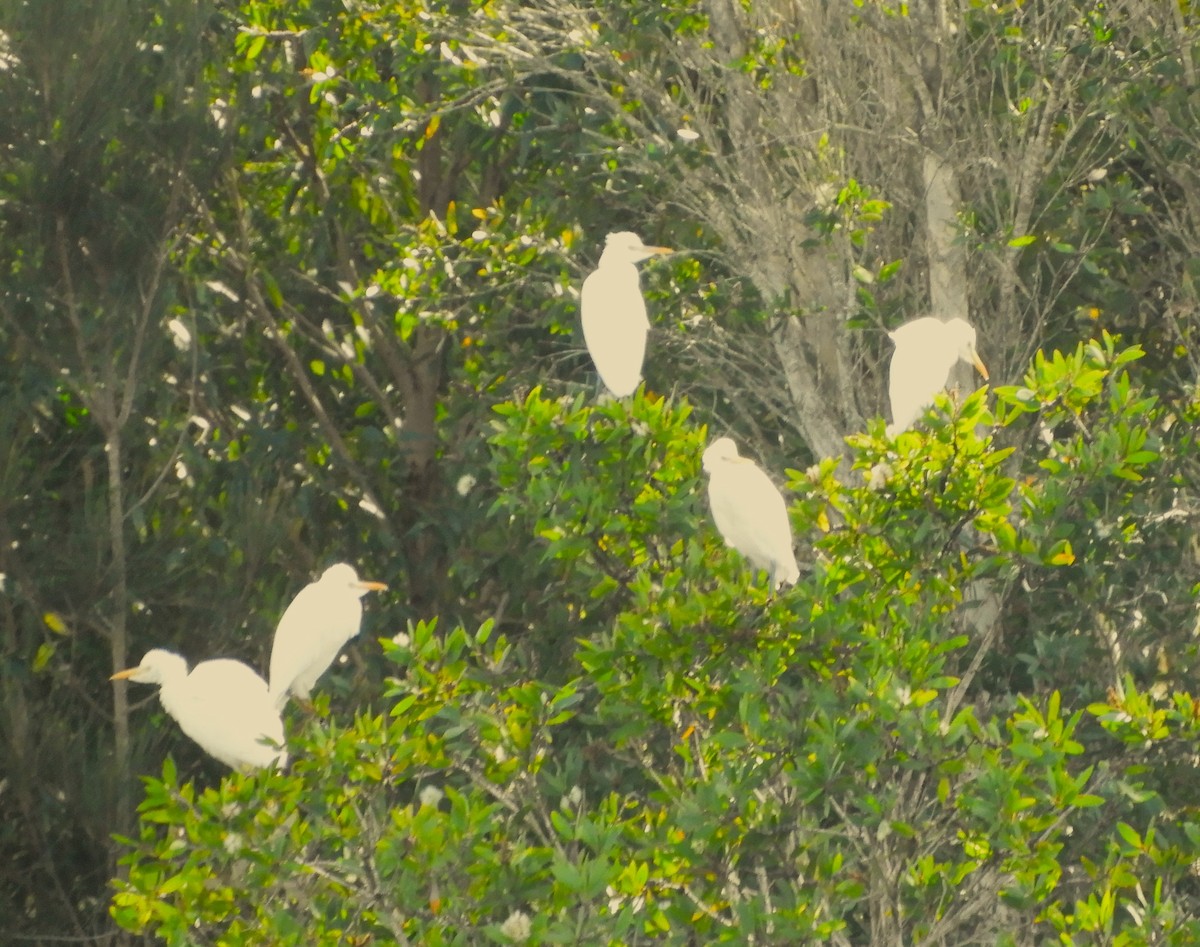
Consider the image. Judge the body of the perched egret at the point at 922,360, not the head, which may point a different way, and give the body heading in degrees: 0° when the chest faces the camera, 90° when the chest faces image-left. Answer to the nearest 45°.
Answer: approximately 270°

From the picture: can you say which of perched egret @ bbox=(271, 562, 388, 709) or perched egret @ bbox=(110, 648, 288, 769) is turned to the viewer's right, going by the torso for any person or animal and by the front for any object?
perched egret @ bbox=(271, 562, 388, 709)

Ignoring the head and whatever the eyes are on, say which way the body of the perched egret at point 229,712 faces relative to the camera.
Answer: to the viewer's left

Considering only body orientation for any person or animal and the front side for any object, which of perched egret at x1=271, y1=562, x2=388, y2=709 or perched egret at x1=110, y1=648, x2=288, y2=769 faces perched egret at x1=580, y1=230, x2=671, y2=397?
perched egret at x1=271, y1=562, x2=388, y2=709

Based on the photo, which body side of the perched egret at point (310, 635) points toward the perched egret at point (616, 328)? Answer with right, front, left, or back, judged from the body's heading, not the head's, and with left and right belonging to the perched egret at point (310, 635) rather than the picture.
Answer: front

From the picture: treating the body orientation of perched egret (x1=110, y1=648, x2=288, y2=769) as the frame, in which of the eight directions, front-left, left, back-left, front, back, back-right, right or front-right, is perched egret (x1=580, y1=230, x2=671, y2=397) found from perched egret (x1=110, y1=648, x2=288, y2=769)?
back

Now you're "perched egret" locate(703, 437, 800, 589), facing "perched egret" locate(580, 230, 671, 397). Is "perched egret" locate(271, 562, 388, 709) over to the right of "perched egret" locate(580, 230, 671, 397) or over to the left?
left

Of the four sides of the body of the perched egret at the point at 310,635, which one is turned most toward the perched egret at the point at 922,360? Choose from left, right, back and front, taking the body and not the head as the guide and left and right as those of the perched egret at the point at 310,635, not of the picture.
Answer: front

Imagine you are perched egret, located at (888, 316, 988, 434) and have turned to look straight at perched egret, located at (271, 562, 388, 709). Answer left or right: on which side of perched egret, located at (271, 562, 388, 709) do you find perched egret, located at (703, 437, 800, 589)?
left

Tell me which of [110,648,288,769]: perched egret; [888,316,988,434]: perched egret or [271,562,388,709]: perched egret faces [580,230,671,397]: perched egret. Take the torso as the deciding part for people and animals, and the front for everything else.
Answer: [271,562,388,709]: perched egret

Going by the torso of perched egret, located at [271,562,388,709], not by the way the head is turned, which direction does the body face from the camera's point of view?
to the viewer's right

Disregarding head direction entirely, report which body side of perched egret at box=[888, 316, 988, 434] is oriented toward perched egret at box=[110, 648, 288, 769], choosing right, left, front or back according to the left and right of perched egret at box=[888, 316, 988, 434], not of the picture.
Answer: back
